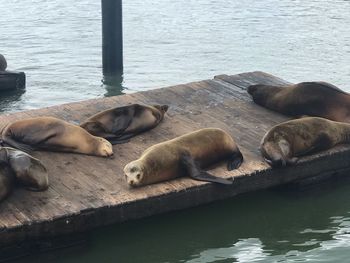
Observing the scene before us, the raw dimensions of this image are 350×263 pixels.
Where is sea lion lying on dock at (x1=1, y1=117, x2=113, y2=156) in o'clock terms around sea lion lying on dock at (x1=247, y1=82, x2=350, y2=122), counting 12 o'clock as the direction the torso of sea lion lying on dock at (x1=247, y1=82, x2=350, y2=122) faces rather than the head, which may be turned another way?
sea lion lying on dock at (x1=1, y1=117, x2=113, y2=156) is roughly at 11 o'clock from sea lion lying on dock at (x1=247, y1=82, x2=350, y2=122).

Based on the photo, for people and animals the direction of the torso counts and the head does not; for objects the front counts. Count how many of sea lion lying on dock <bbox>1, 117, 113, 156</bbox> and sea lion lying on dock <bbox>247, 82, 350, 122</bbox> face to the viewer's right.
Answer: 1

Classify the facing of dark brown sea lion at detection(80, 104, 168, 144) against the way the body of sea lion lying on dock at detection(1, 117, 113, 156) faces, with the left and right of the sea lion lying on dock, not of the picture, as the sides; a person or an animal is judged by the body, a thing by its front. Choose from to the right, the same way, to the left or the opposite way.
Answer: the opposite way

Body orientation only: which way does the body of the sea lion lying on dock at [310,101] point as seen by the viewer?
to the viewer's left

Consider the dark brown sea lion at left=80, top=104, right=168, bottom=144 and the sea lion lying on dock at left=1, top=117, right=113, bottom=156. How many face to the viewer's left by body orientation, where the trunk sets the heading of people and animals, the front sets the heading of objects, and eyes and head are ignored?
1

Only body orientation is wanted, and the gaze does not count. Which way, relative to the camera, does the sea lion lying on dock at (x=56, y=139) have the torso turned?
to the viewer's right

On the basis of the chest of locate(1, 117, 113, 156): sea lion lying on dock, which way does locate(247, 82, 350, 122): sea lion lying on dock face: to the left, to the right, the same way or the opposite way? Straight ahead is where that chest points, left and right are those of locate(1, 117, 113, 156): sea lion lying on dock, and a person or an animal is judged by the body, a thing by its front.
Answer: the opposite way

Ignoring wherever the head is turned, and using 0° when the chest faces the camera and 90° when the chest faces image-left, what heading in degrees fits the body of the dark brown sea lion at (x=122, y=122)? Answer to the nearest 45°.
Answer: approximately 90°

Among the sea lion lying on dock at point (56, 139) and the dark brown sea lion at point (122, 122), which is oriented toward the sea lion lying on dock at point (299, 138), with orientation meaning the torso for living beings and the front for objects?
the sea lion lying on dock at point (56, 139)

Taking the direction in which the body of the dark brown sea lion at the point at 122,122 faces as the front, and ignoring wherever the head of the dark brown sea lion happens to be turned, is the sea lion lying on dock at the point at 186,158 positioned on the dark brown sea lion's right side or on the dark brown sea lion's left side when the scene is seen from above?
on the dark brown sea lion's left side
